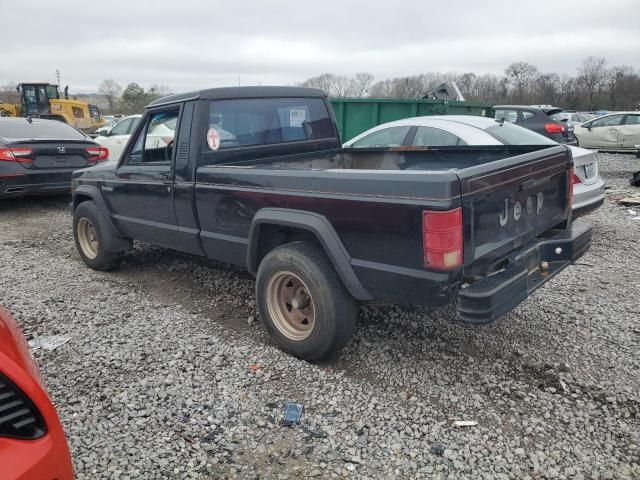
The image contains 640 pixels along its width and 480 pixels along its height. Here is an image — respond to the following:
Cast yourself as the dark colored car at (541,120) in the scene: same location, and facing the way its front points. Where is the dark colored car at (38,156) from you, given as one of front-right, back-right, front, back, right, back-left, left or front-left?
left

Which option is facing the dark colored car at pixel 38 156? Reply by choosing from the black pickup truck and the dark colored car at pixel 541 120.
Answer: the black pickup truck

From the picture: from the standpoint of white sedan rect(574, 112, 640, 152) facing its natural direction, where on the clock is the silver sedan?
The silver sedan is roughly at 9 o'clock from the white sedan.

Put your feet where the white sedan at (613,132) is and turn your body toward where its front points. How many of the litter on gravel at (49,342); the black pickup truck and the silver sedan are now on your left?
3

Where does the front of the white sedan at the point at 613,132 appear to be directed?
to the viewer's left

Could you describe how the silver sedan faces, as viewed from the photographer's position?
facing away from the viewer and to the left of the viewer

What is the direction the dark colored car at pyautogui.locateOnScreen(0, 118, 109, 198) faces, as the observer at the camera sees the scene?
facing away from the viewer and to the left of the viewer

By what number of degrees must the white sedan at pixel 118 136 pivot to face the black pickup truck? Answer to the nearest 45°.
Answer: approximately 90° to its left
